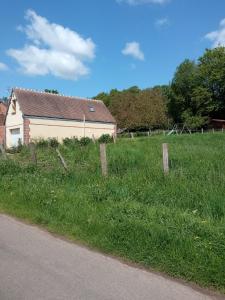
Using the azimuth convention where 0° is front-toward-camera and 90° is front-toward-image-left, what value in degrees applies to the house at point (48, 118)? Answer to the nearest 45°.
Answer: approximately 45°
